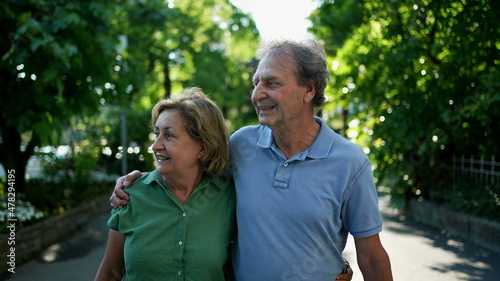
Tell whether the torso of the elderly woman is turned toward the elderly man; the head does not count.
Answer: no

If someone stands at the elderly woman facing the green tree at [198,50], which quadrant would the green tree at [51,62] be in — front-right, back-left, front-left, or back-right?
front-left

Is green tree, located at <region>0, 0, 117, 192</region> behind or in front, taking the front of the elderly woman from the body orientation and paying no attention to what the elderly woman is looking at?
behind

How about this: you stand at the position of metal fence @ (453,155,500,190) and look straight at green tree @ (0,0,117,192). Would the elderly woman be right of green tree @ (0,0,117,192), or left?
left

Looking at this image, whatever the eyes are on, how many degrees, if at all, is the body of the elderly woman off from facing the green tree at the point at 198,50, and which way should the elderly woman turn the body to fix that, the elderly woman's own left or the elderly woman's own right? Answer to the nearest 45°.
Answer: approximately 180°

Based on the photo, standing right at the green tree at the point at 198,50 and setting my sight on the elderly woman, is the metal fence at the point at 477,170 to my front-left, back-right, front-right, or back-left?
front-left

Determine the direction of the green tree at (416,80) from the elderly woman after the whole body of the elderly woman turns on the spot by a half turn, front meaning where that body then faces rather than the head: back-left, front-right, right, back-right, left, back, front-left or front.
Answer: front-right

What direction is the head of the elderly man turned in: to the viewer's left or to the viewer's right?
to the viewer's left

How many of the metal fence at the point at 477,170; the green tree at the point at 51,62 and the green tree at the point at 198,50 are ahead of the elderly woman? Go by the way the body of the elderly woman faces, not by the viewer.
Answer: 0

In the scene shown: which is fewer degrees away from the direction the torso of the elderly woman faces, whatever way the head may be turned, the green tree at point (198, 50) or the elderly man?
the elderly man

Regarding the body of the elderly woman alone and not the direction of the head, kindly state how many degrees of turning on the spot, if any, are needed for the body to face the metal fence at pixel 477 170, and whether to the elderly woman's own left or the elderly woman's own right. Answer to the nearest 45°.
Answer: approximately 135° to the elderly woman's own left

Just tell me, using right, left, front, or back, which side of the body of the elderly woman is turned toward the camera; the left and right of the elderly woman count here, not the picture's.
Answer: front
